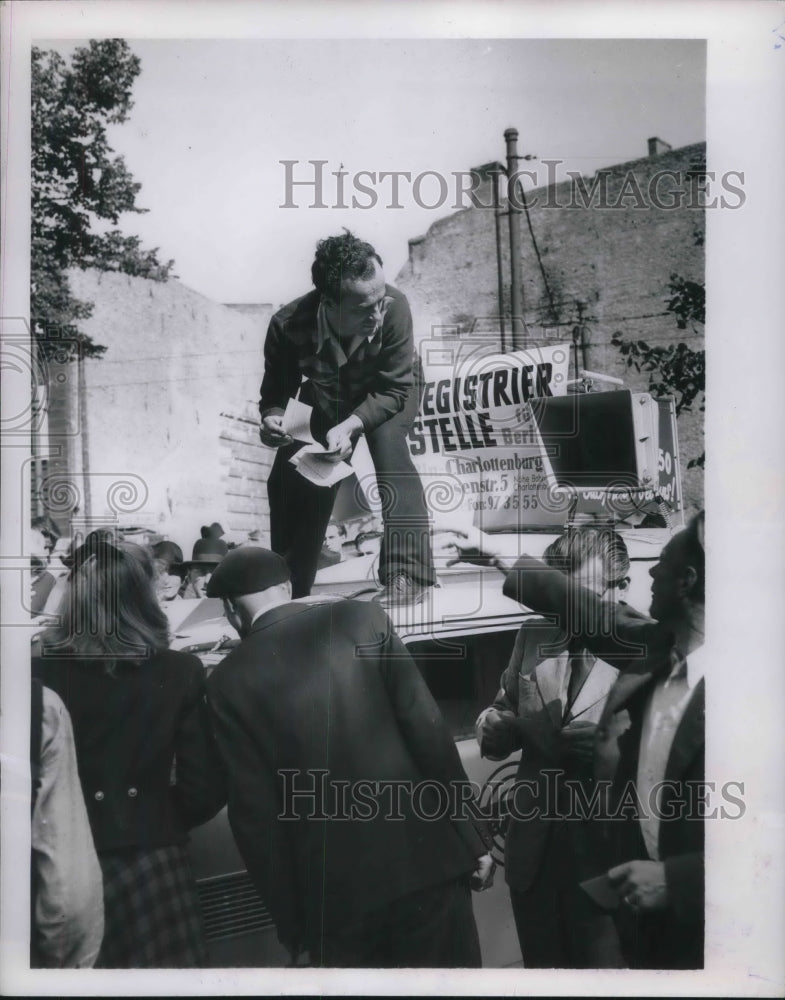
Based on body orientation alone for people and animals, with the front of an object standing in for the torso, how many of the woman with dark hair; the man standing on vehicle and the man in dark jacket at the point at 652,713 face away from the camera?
1

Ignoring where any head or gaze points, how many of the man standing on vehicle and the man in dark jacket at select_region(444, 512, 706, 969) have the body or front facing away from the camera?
0

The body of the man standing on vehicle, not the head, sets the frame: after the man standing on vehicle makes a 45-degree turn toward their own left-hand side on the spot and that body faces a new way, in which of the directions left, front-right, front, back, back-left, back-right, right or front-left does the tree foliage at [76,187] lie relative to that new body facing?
back-right

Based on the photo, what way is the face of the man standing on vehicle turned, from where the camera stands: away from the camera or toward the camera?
toward the camera

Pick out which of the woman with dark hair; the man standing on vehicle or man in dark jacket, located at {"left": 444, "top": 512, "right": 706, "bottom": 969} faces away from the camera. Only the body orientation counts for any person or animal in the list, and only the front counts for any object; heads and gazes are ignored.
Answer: the woman with dark hair

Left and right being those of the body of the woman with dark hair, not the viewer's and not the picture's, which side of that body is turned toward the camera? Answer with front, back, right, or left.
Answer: back

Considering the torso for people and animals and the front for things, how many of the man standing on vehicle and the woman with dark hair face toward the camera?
1

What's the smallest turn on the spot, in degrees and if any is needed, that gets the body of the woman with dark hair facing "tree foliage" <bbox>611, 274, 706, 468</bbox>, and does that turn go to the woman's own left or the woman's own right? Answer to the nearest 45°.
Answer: approximately 90° to the woman's own right

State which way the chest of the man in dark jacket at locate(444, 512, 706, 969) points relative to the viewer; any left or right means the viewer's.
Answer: facing the viewer and to the left of the viewer

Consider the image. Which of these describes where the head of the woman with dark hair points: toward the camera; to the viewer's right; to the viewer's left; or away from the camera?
away from the camera

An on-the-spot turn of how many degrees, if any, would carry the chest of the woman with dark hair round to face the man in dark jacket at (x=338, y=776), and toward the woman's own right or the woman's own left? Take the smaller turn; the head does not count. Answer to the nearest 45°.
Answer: approximately 90° to the woman's own right

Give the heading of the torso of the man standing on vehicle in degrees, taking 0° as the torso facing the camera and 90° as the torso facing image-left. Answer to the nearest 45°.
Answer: approximately 0°

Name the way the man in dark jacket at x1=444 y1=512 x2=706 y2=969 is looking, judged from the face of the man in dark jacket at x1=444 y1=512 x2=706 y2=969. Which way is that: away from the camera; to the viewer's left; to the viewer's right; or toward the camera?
to the viewer's left

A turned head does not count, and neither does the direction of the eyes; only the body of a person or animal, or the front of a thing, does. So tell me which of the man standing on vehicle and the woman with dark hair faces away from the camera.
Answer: the woman with dark hair
